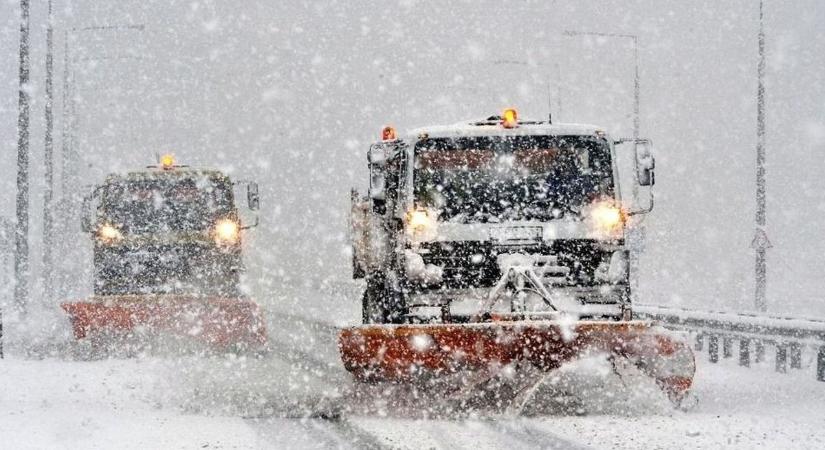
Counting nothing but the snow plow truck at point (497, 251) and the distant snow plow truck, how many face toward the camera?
2

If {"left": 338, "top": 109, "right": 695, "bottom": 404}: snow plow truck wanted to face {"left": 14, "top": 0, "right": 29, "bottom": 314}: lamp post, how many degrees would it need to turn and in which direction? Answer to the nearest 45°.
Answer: approximately 135° to its right

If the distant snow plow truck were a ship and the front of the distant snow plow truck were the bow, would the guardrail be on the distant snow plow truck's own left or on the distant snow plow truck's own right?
on the distant snow plow truck's own left

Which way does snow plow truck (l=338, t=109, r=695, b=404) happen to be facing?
toward the camera

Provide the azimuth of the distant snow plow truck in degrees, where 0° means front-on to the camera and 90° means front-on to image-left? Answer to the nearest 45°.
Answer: approximately 0°

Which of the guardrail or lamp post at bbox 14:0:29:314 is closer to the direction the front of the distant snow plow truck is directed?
the guardrail
